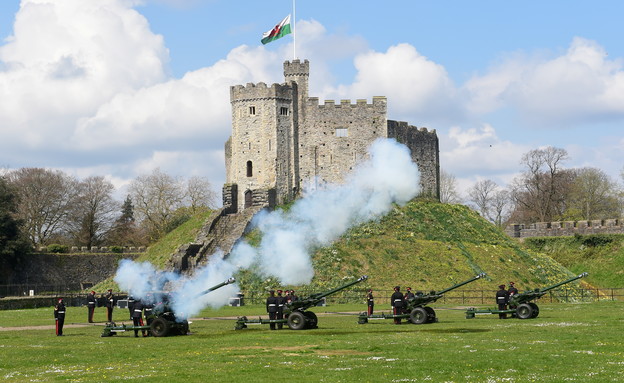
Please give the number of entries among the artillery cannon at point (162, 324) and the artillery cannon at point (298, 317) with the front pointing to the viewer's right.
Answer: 2

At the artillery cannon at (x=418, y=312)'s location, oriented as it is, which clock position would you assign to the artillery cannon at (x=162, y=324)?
the artillery cannon at (x=162, y=324) is roughly at 5 o'clock from the artillery cannon at (x=418, y=312).

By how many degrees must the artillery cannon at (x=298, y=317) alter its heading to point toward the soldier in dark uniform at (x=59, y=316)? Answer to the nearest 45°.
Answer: approximately 180°

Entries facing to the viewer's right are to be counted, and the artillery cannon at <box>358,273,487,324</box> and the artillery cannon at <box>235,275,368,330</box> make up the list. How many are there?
2

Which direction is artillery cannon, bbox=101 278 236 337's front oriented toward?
to the viewer's right

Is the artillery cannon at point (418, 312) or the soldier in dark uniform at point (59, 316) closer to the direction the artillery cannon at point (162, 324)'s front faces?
the artillery cannon

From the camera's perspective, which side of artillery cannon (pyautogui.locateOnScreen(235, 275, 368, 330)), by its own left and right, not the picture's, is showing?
right

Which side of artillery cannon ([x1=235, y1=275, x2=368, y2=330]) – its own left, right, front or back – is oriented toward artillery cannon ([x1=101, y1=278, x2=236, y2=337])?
back

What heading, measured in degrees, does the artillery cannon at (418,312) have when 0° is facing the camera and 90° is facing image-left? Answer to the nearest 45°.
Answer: approximately 270°

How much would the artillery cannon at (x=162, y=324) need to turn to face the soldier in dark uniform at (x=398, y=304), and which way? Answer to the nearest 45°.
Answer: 0° — it already faces them

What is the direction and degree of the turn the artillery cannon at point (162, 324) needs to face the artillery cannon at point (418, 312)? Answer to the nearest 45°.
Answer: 0° — it already faces it

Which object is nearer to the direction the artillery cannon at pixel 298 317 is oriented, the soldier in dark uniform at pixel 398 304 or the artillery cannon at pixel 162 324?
the soldier in dark uniform
